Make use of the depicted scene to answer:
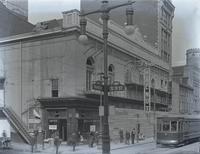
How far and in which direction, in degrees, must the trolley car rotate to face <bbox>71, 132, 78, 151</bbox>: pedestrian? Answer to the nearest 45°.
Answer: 0° — it already faces them

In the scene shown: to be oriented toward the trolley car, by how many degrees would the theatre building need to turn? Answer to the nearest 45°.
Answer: approximately 90° to its left

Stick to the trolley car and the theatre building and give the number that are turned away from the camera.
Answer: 0

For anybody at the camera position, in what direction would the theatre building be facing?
facing the viewer and to the right of the viewer

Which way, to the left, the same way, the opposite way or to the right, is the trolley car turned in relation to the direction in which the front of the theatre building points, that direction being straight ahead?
to the right

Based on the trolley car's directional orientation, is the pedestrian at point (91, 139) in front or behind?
in front
